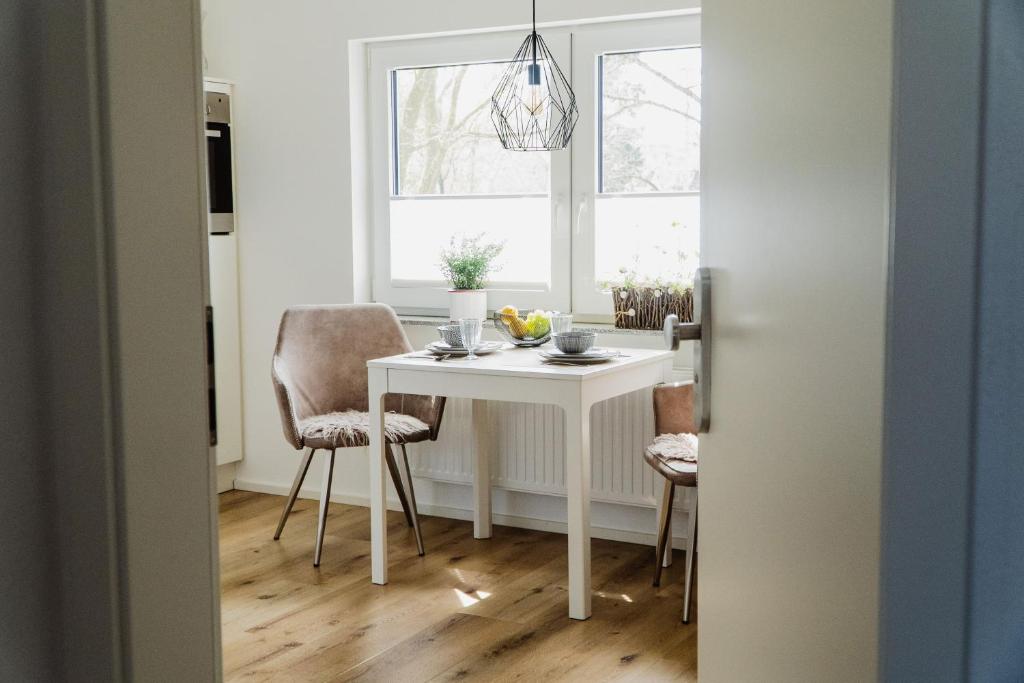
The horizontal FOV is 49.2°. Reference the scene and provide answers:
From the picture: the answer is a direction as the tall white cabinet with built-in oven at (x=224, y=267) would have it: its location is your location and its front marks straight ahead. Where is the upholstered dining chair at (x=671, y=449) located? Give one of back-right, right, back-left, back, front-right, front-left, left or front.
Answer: front

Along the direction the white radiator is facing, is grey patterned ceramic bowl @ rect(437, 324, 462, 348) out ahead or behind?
ahead

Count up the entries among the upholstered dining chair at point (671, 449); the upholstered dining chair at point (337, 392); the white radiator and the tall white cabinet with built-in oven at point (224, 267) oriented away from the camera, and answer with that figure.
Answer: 0

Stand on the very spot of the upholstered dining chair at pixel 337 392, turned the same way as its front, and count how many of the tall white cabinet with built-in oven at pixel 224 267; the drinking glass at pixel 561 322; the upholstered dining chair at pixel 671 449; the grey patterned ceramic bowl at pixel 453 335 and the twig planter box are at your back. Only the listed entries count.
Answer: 1

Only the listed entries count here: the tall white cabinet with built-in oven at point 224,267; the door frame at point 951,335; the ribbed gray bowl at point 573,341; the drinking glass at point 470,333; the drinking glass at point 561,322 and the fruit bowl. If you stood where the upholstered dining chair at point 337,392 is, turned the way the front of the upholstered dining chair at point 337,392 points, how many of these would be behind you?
1

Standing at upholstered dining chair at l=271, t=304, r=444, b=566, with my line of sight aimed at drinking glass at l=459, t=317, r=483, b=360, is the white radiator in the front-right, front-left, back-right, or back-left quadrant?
front-left

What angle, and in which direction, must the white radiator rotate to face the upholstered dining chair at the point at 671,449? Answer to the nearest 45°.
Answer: approximately 90° to its left

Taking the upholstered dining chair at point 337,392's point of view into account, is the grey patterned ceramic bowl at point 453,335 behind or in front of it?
in front

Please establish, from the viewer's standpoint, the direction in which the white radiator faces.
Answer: facing the viewer and to the left of the viewer

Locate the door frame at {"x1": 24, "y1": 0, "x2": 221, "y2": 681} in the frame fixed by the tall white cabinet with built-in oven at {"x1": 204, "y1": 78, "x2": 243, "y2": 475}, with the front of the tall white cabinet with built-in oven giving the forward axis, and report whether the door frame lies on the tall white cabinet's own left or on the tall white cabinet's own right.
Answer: on the tall white cabinet's own right

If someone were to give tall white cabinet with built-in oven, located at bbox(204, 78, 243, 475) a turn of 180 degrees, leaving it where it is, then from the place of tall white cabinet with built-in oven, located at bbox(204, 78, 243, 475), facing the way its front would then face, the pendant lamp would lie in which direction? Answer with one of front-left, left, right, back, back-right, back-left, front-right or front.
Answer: back

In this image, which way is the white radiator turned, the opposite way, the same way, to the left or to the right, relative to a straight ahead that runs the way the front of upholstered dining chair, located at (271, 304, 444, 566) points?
to the right

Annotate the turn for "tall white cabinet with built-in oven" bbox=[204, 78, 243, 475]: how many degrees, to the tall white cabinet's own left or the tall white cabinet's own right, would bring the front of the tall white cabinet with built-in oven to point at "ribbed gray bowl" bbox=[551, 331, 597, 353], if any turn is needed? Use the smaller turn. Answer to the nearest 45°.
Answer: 0° — it already faces it

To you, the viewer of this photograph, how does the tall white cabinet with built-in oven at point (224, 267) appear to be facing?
facing the viewer and to the right of the viewer
